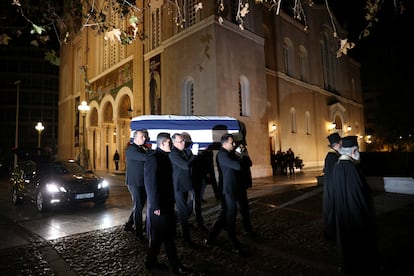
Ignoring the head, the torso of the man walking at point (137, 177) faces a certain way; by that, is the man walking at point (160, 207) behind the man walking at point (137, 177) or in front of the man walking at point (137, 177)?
in front

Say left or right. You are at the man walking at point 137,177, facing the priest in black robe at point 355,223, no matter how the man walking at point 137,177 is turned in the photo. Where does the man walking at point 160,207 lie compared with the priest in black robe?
right
